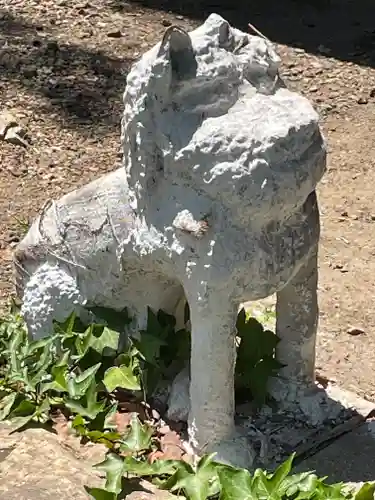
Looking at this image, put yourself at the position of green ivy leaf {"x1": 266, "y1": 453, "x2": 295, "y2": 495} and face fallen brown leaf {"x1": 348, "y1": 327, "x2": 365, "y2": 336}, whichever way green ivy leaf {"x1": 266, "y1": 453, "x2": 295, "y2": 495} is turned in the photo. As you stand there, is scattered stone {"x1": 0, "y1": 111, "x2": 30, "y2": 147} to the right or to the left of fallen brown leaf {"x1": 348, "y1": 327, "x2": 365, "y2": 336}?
left

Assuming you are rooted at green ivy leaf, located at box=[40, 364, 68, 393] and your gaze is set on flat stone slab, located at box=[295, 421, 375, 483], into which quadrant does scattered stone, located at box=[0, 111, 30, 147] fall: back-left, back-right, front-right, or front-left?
back-left

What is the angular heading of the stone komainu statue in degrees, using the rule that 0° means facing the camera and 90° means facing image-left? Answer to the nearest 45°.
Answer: approximately 315°
